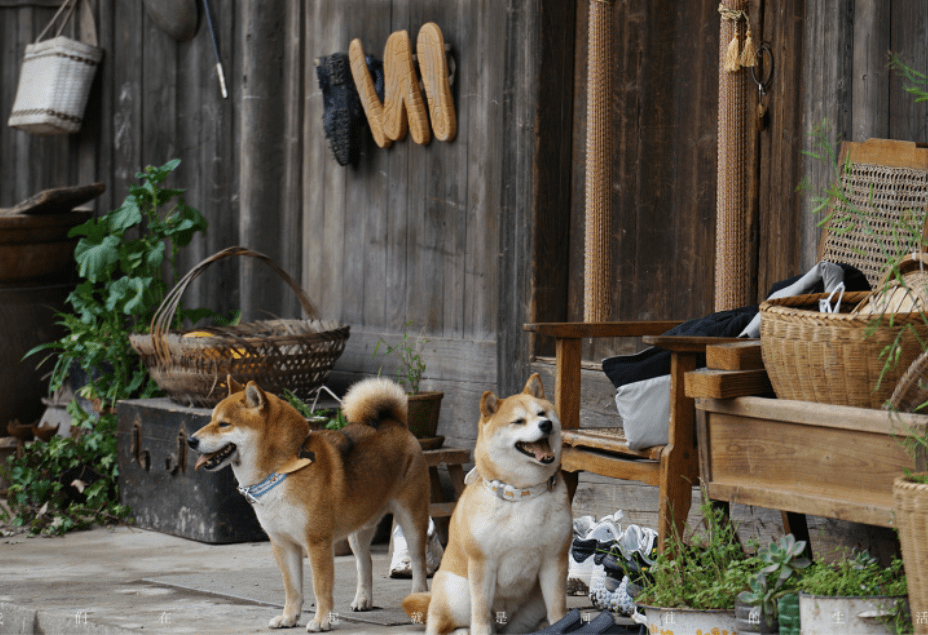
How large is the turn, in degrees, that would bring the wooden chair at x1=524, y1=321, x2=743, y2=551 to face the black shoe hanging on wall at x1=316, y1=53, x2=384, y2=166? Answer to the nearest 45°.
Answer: approximately 90° to its right

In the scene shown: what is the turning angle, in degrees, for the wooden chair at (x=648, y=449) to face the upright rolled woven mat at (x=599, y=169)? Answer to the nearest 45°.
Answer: approximately 135° to its right

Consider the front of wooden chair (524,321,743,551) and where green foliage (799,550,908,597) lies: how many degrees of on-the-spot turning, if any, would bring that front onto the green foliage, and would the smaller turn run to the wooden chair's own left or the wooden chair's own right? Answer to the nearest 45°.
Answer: approximately 90° to the wooden chair's own left

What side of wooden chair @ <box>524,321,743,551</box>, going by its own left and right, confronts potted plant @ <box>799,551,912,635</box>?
left

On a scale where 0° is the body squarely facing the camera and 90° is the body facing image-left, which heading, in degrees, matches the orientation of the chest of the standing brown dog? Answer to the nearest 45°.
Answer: approximately 45°

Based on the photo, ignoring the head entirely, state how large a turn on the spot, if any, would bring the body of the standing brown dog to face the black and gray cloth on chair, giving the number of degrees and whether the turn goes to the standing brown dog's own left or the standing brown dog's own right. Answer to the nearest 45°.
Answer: approximately 135° to the standing brown dog's own left

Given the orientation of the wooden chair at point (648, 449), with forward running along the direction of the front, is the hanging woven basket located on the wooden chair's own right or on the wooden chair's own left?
on the wooden chair's own right

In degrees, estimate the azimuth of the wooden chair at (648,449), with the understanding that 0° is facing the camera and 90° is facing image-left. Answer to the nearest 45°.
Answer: approximately 45°
